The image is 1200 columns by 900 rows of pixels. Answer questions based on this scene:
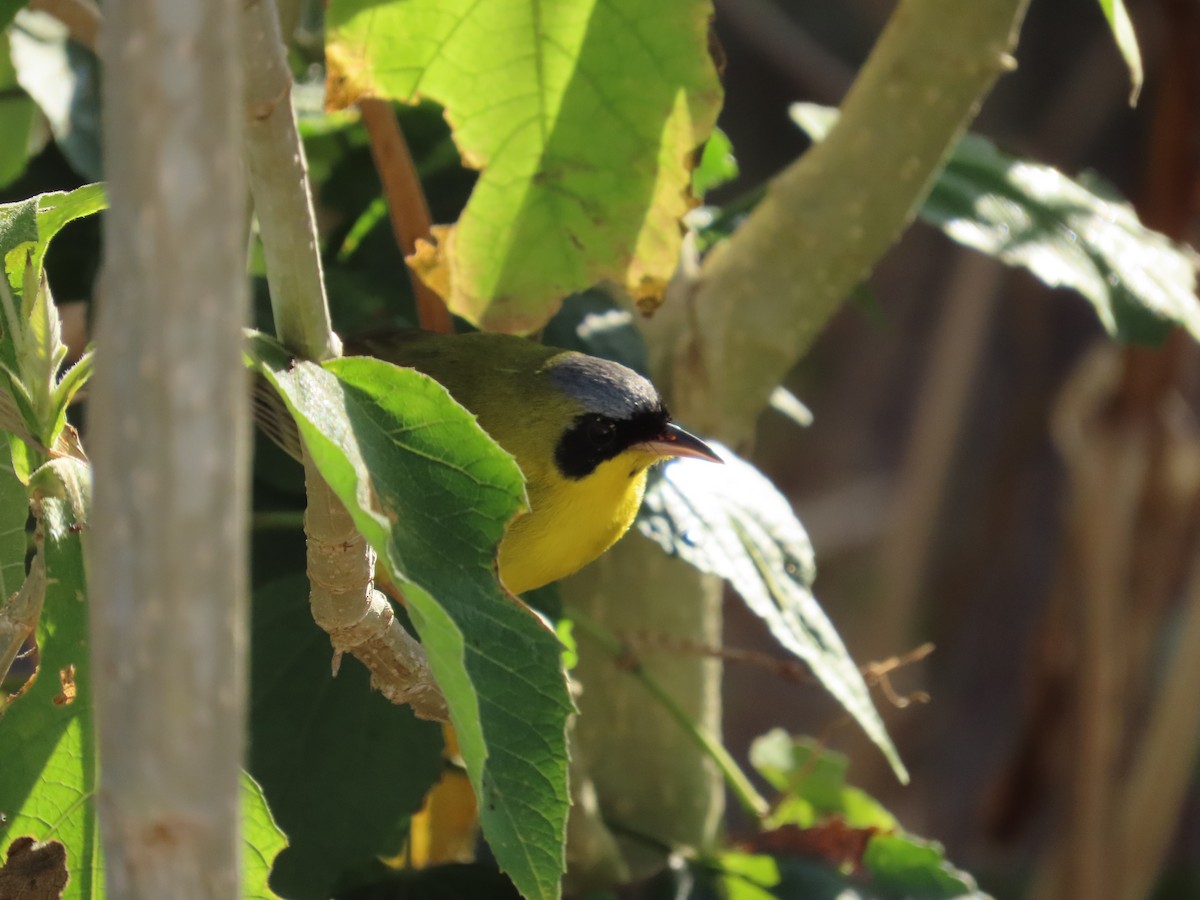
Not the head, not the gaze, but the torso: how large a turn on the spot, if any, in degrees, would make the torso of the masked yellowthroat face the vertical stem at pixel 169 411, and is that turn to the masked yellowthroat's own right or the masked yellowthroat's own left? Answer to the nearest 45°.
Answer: approximately 90° to the masked yellowthroat's own right

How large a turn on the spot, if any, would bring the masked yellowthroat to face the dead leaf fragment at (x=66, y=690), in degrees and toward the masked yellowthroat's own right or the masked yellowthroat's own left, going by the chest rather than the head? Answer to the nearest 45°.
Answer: approximately 180°

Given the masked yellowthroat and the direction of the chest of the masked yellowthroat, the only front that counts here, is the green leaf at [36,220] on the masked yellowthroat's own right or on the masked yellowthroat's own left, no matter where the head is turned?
on the masked yellowthroat's own right

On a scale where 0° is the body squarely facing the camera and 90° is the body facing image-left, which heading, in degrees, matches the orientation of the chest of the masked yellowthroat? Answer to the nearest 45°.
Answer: approximately 270°
